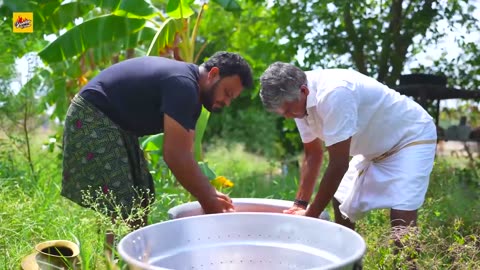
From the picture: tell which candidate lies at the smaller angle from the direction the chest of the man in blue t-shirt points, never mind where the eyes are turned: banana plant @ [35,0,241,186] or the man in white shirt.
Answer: the man in white shirt

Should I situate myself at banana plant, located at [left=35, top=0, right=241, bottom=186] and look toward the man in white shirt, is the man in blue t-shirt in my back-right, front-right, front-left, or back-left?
front-right

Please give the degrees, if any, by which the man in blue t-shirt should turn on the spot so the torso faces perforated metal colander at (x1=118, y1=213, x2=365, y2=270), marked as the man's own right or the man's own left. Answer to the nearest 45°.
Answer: approximately 45° to the man's own right

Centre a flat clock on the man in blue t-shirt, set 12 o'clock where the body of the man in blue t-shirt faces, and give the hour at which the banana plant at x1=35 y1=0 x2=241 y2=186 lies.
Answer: The banana plant is roughly at 9 o'clock from the man in blue t-shirt.

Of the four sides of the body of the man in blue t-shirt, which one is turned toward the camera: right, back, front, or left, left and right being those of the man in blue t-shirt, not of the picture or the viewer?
right

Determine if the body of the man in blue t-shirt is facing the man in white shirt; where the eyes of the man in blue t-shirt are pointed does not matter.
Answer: yes

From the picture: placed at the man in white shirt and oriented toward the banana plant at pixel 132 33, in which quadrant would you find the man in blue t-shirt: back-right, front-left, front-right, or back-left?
front-left

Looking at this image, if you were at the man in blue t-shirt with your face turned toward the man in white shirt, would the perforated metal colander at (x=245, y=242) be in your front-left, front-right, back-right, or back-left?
front-right

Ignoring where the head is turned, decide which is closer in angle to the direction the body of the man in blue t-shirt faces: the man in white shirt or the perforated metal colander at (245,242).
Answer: the man in white shirt
